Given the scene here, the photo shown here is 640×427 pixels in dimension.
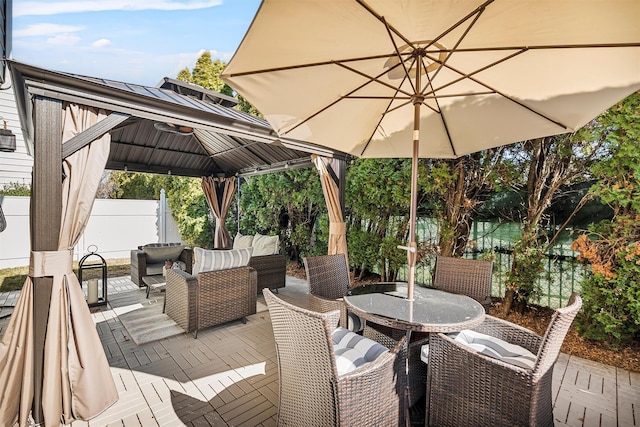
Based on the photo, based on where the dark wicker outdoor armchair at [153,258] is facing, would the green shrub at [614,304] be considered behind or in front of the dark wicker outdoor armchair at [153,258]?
in front

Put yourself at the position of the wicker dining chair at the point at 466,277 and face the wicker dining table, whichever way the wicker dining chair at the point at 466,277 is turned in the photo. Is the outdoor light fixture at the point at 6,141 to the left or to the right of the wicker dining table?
right

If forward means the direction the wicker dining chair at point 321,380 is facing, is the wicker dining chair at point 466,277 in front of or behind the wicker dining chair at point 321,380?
in front

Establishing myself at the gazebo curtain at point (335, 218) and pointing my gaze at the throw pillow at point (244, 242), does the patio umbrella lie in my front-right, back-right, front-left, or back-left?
back-left

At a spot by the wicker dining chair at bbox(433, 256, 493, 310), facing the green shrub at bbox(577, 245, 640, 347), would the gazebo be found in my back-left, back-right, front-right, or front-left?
back-right

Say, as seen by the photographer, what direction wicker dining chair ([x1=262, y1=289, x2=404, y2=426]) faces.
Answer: facing away from the viewer and to the right of the viewer

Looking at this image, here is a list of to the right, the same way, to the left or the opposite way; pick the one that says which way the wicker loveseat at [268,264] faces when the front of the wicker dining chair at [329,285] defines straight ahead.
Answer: to the right

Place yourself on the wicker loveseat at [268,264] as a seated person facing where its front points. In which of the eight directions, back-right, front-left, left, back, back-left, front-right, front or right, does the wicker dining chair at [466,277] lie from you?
left

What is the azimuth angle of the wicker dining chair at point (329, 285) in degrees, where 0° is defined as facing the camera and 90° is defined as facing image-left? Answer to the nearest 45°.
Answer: approximately 315°

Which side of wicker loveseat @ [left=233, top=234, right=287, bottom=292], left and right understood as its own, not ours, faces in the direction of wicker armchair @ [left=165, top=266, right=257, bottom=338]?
front

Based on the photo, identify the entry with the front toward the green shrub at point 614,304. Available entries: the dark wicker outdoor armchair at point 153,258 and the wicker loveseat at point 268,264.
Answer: the dark wicker outdoor armchair at point 153,258

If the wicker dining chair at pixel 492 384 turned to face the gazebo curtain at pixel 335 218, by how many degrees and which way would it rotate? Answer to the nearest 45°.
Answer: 0° — it already faces it

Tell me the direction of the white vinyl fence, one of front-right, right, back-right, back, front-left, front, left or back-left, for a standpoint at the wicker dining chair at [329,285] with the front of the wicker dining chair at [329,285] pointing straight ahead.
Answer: back
